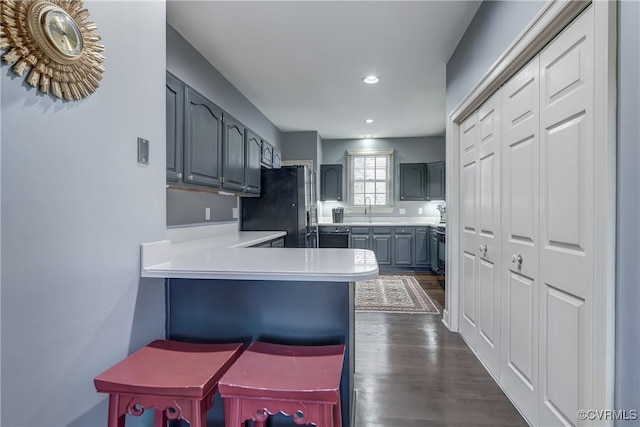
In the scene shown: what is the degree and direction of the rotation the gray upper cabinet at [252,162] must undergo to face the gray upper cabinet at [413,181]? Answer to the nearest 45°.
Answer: approximately 90° to its left

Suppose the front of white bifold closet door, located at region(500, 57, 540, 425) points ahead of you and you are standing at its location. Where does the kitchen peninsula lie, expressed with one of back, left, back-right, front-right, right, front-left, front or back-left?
front

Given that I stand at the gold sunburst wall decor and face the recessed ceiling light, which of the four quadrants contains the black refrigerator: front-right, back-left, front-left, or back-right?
front-left

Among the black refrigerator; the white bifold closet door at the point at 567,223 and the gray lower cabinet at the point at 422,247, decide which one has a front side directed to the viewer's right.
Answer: the black refrigerator

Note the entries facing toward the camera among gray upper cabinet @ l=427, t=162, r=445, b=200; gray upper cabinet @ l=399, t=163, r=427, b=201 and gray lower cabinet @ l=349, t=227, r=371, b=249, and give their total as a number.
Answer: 3

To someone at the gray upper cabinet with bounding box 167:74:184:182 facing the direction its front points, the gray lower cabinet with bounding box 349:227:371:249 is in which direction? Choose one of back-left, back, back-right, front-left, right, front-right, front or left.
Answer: left

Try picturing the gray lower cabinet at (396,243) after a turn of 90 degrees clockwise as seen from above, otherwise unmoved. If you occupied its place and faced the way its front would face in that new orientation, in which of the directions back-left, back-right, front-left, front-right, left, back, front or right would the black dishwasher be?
front

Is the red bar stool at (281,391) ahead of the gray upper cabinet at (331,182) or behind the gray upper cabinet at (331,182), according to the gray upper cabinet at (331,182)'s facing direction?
ahead

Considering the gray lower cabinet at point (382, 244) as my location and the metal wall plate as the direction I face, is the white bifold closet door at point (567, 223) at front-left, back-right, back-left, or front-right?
front-left

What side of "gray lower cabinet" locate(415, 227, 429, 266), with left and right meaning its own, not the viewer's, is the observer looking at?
front

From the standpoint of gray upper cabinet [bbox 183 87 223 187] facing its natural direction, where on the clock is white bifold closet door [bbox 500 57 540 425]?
The white bifold closet door is roughly at 12 o'clock from the gray upper cabinet.

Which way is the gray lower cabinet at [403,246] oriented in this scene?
toward the camera

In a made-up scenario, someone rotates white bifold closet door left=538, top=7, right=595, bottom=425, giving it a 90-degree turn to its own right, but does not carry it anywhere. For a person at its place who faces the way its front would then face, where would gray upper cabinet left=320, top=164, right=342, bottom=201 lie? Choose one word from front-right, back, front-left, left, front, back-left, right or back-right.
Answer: front

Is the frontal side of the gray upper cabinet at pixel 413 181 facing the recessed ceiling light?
yes

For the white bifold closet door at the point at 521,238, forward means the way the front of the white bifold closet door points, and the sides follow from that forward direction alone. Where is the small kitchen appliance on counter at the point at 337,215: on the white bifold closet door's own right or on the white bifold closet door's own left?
on the white bifold closet door's own right

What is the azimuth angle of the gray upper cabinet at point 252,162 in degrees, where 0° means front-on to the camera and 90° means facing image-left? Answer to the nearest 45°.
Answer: approximately 315°

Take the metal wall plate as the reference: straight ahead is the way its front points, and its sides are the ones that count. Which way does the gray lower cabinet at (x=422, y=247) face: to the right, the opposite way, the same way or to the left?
to the right

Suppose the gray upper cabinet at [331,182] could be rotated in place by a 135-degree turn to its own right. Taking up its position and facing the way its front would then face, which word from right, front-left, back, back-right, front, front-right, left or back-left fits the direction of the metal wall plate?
back-left

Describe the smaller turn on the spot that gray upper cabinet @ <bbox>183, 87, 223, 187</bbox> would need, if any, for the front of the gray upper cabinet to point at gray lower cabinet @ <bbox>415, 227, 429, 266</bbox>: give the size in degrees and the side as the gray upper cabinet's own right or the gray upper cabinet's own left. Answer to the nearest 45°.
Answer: approximately 90° to the gray upper cabinet's own left
